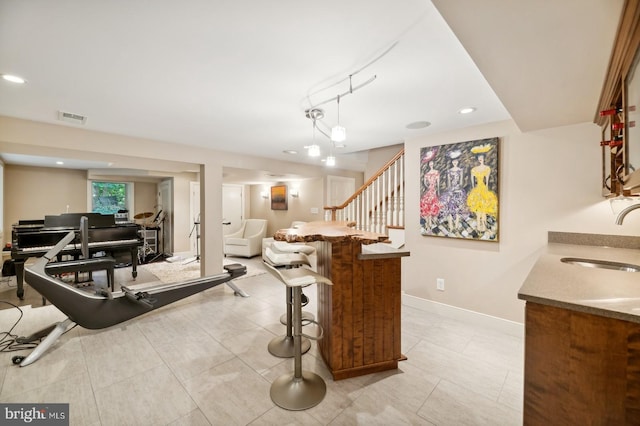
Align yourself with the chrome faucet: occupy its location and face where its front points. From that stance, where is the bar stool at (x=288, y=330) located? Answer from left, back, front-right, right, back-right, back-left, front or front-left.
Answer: front-left

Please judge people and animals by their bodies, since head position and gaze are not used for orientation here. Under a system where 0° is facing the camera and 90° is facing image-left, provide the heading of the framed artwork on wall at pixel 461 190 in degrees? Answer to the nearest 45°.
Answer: approximately 45°

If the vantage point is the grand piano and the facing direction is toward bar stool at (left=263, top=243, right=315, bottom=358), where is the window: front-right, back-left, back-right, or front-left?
back-left

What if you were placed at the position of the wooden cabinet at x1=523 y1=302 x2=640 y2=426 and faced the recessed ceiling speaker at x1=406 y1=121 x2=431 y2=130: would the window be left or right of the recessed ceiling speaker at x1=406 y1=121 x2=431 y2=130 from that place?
left

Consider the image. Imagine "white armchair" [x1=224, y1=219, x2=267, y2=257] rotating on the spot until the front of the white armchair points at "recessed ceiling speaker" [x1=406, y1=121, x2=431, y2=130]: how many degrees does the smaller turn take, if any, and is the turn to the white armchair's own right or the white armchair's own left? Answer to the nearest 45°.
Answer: approximately 45° to the white armchair's own left

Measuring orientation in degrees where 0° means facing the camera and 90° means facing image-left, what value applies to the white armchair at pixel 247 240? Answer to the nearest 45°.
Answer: approximately 45°

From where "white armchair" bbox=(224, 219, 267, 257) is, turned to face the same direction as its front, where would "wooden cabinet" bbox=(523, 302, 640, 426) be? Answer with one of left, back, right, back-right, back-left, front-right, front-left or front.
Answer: front-left

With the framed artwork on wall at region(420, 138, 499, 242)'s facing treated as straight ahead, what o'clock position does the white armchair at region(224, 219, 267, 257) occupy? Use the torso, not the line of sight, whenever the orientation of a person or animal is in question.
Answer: The white armchair is roughly at 2 o'clock from the framed artwork on wall.

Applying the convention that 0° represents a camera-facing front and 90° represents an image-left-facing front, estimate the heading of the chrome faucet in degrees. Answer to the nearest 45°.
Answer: approximately 90°

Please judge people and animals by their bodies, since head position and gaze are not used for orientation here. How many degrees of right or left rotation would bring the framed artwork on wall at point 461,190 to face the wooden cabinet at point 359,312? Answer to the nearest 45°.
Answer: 0° — it already faces it
